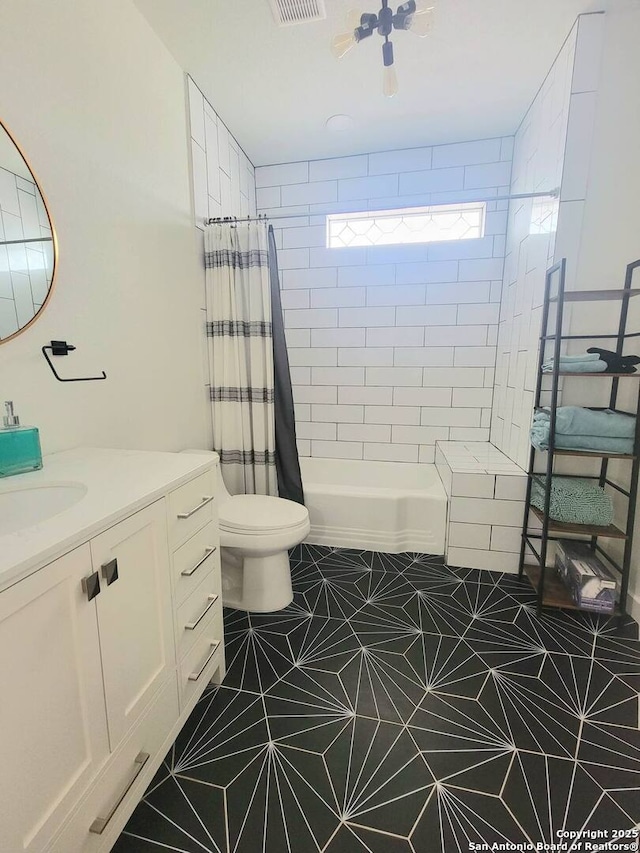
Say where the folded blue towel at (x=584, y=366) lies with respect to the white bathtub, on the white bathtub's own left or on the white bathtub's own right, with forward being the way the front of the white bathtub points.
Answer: on the white bathtub's own left

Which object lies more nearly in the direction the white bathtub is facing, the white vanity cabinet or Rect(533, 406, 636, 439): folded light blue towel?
the white vanity cabinet

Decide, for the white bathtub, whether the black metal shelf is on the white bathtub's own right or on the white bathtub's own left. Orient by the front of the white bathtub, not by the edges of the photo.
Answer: on the white bathtub's own left

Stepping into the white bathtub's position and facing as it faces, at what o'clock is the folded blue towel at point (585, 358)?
The folded blue towel is roughly at 10 o'clock from the white bathtub.

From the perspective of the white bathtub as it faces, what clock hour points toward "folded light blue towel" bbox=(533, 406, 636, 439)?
The folded light blue towel is roughly at 10 o'clock from the white bathtub.

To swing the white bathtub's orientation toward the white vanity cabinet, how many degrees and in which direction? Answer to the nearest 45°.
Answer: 0° — it already faces it

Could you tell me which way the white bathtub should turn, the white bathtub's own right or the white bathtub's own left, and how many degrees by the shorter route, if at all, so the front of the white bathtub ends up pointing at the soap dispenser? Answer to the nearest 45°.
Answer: approximately 45° to the white bathtub's own right

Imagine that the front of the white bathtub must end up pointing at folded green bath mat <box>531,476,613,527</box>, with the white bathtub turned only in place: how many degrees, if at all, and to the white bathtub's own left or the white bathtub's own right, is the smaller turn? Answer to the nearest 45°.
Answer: approximately 45° to the white bathtub's own left

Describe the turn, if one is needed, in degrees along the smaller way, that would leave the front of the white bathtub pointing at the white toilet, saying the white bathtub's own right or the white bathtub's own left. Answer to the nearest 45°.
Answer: approximately 45° to the white bathtub's own right

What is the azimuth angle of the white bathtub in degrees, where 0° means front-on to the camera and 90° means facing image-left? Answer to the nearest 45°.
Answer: approximately 0°
